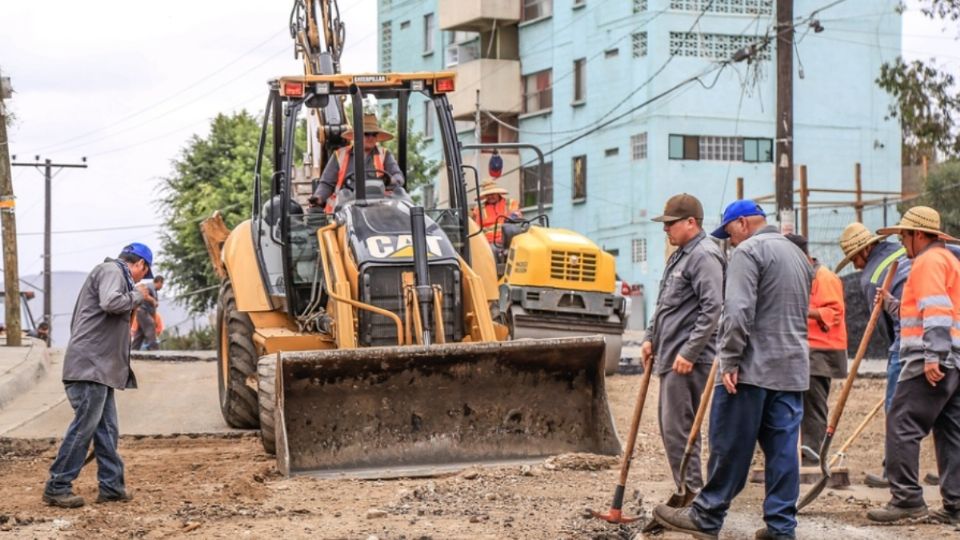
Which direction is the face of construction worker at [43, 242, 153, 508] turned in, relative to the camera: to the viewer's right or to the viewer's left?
to the viewer's right

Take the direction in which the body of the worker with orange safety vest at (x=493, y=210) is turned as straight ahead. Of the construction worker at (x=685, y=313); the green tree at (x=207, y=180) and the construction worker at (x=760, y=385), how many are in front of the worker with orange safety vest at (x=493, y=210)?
2

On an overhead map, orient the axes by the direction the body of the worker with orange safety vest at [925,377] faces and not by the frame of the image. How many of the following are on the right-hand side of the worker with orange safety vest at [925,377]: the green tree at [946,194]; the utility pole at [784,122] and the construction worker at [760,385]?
2

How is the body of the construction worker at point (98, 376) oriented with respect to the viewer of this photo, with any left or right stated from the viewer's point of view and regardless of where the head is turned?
facing to the right of the viewer

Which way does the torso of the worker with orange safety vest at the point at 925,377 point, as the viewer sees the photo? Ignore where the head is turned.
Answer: to the viewer's left

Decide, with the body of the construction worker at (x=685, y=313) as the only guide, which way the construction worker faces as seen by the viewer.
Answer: to the viewer's left
